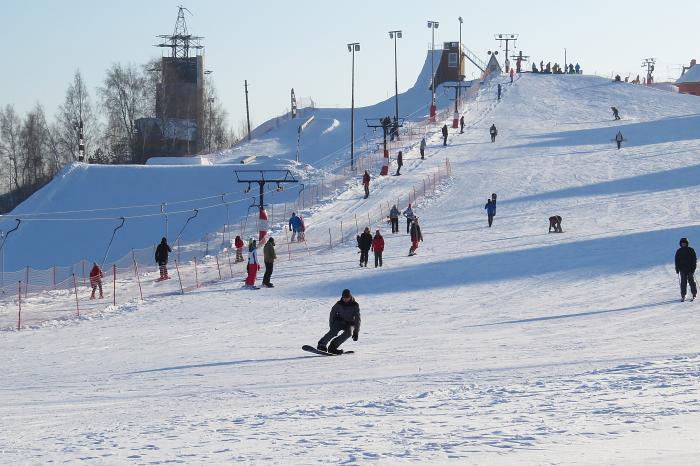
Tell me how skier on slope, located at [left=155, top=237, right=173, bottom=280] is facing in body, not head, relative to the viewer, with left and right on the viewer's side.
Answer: facing away from the viewer and to the right of the viewer

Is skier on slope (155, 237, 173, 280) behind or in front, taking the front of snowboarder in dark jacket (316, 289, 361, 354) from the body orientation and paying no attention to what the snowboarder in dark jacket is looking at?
behind

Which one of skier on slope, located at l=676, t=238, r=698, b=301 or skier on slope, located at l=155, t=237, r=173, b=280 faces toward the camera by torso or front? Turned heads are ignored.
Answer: skier on slope, located at l=676, t=238, r=698, b=301

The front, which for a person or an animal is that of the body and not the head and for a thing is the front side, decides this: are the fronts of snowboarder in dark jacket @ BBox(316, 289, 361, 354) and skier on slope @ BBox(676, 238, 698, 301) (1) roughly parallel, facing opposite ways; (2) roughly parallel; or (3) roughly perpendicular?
roughly parallel

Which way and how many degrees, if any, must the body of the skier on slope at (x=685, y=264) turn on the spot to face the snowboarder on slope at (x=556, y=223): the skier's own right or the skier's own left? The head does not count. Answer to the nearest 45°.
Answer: approximately 180°

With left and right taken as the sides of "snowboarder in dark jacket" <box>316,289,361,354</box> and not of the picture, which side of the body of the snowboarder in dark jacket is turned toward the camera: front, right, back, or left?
front

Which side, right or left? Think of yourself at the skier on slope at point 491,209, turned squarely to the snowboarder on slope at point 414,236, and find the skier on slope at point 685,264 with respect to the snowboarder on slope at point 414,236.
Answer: left

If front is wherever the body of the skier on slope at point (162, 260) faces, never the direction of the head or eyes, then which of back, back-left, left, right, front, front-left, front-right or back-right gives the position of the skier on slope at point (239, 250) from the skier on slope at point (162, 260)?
front

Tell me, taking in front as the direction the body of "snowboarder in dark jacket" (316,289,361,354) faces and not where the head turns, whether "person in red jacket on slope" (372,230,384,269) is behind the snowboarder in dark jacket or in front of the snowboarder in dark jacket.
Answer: behind

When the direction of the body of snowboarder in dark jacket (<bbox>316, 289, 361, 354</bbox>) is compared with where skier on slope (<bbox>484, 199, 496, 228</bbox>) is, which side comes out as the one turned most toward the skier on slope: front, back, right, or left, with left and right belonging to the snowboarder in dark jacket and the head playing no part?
back

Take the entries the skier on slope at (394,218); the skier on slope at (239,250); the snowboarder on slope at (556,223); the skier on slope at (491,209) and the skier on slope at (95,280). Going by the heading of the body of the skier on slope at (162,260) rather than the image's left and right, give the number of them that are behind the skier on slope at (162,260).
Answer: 1

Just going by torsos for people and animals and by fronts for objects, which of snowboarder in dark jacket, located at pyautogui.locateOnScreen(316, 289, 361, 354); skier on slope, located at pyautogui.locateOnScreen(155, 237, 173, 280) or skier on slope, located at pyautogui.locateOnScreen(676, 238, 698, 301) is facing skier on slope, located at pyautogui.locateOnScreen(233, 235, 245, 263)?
skier on slope, located at pyautogui.locateOnScreen(155, 237, 173, 280)

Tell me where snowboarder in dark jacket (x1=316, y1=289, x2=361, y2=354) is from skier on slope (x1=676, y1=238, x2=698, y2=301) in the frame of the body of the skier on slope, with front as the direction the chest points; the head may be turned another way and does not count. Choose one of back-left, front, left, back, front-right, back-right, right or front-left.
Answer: front-right

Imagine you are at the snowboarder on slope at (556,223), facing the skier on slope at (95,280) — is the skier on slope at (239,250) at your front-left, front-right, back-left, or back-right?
front-right

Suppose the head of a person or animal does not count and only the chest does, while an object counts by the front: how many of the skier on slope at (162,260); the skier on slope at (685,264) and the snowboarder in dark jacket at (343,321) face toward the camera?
2

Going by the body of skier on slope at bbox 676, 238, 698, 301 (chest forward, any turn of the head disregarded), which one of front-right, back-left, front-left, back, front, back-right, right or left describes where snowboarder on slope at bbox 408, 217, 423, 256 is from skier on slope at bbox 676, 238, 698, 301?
back-right

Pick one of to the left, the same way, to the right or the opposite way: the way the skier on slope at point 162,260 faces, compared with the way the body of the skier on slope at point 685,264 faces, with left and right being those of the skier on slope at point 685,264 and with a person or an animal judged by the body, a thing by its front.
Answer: the opposite way

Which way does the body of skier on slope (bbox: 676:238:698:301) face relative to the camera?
toward the camera

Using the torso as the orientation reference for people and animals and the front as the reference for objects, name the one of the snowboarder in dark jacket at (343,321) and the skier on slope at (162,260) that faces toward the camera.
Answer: the snowboarder in dark jacket
